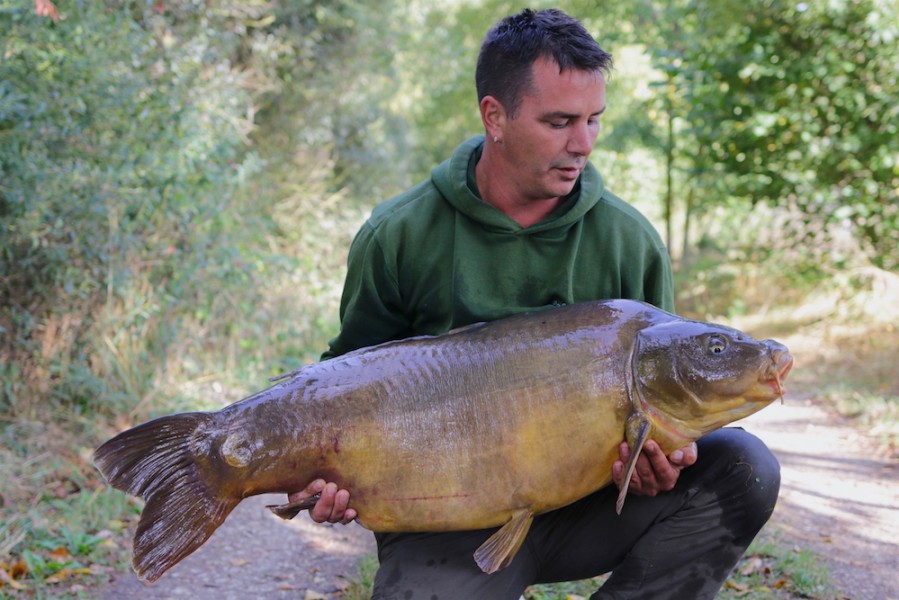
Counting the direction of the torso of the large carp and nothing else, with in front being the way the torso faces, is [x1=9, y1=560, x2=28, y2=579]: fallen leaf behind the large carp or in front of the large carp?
behind

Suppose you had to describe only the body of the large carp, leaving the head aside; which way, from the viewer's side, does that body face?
to the viewer's right

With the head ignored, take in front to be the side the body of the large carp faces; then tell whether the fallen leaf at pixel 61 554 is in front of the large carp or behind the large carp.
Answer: behind
